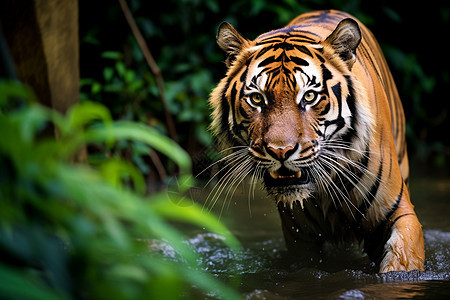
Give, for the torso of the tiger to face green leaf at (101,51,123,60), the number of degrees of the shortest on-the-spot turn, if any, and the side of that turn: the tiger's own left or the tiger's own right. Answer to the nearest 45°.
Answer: approximately 135° to the tiger's own right

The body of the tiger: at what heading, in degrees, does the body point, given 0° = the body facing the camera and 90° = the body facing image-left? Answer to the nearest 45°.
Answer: approximately 0°

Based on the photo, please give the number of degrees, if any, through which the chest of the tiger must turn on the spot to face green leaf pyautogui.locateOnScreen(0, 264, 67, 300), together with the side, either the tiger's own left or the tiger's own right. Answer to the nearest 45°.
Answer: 0° — it already faces it

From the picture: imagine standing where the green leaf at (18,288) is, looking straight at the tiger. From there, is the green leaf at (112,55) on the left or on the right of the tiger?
left
